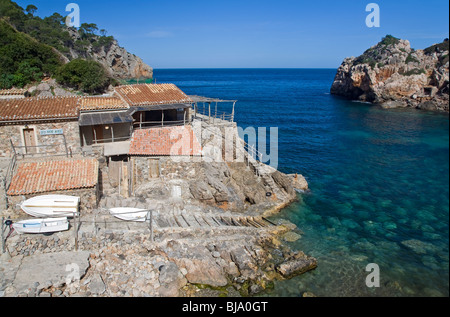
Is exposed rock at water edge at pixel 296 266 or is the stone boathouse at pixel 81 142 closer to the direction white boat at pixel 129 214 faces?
the stone boathouse

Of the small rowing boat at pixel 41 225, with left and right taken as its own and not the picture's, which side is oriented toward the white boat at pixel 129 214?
back

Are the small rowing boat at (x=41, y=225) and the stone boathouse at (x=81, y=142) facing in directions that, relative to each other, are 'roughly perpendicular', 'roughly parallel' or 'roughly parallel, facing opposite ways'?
roughly perpendicular

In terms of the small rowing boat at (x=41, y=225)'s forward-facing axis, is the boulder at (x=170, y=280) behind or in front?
behind

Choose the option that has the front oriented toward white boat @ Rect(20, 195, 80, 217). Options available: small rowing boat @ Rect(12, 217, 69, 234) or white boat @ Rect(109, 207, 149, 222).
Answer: white boat @ Rect(109, 207, 149, 222)

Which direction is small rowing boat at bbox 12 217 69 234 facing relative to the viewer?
to the viewer's left

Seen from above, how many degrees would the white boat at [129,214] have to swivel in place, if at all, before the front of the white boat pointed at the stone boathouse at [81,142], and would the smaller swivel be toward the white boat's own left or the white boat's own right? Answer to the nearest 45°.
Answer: approximately 45° to the white boat's own right

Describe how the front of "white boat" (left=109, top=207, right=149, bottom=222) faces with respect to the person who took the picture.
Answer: facing to the left of the viewer

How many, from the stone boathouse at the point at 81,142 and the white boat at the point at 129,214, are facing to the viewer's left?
1
